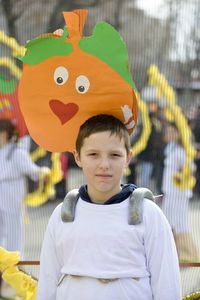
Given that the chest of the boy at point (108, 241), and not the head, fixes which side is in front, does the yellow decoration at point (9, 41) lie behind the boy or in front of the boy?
behind

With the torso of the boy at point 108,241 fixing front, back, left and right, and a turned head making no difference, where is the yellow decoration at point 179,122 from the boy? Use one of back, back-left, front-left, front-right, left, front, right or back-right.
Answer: back

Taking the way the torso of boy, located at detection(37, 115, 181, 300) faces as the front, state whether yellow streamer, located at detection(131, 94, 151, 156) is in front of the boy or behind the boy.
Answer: behind

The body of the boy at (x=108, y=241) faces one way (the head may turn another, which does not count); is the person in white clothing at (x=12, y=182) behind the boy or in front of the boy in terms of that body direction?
behind

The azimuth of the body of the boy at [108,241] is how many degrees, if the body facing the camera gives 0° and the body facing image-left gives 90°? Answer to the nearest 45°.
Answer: approximately 0°
